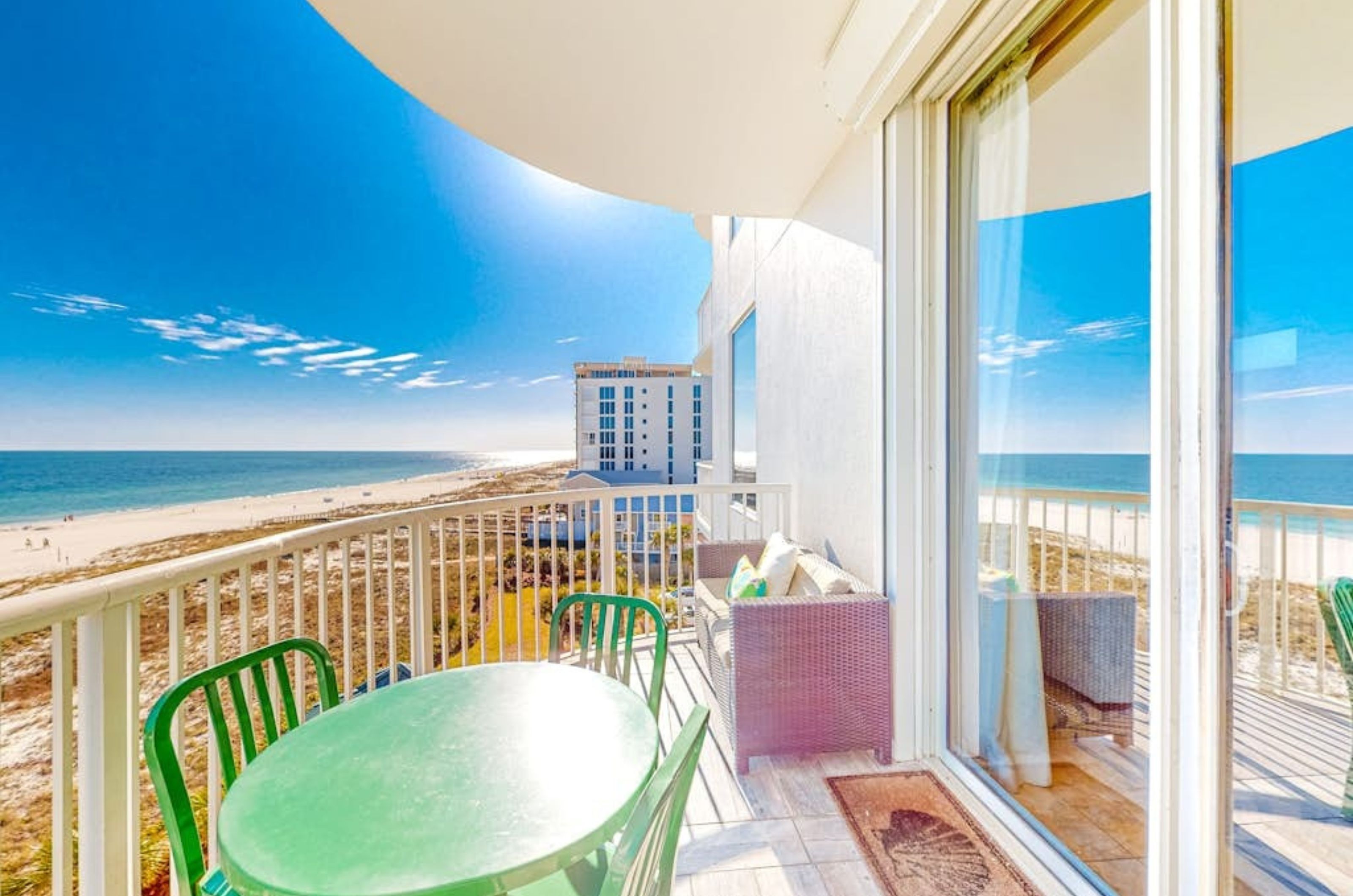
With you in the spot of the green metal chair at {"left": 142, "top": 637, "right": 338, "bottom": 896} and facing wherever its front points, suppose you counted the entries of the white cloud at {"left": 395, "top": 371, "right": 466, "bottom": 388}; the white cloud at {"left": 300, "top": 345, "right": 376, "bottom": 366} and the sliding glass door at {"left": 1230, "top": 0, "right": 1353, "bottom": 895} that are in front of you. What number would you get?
1

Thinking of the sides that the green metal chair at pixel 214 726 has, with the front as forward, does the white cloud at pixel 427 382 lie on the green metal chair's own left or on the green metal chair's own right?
on the green metal chair's own left

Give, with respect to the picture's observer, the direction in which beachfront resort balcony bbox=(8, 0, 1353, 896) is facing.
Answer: facing to the left of the viewer

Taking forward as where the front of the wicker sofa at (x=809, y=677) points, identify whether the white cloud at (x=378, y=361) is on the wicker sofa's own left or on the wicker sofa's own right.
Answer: on the wicker sofa's own right

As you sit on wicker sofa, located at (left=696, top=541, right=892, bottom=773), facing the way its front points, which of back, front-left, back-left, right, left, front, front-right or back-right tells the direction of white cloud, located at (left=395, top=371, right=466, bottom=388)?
front-right

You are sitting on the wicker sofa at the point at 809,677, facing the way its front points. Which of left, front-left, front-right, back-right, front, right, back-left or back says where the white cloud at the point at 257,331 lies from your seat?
front-right

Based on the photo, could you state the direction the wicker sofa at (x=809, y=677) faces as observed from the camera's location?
facing to the left of the viewer

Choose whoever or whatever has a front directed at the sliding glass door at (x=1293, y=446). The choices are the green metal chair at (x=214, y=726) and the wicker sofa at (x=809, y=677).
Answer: the green metal chair

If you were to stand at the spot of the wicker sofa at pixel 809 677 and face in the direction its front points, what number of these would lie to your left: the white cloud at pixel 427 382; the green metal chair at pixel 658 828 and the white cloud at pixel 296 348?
1

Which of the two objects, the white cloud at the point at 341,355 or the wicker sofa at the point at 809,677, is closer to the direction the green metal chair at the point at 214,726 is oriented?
the wicker sofa

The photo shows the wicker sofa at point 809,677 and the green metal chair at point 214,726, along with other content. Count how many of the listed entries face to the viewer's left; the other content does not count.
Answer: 1

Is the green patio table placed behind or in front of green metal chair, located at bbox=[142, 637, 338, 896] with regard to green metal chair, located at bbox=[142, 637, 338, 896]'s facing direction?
in front

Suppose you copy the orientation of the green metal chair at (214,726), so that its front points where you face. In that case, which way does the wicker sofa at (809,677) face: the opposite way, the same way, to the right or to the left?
the opposite way

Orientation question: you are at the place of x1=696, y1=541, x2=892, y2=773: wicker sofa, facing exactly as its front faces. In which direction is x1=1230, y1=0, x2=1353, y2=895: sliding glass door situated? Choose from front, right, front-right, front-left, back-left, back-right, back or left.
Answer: back-left
